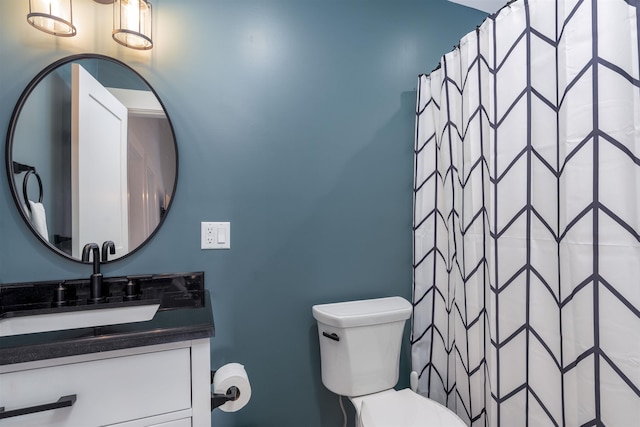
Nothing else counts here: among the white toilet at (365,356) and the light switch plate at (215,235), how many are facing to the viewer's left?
0

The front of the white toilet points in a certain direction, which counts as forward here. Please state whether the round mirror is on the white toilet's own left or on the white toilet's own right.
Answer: on the white toilet's own right

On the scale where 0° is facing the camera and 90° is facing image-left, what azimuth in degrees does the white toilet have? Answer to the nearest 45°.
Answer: approximately 315°

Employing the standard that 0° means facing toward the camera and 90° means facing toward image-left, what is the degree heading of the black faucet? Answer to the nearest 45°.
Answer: approximately 45°

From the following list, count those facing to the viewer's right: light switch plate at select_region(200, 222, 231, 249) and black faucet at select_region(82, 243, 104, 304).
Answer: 0
